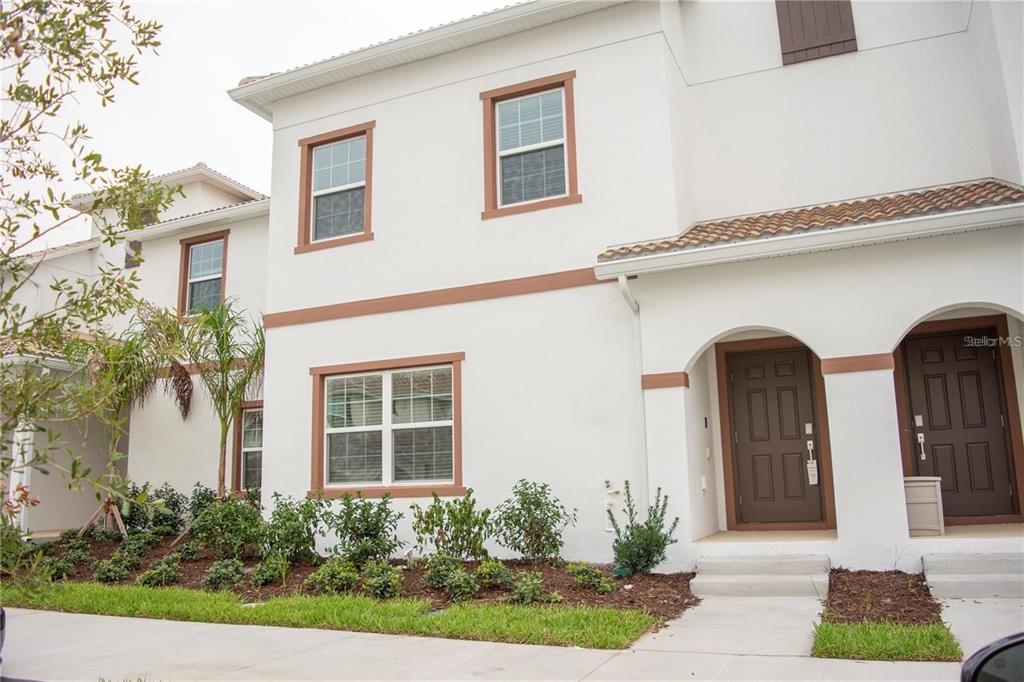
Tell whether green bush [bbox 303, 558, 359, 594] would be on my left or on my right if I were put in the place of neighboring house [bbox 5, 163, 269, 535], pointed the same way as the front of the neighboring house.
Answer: on my left

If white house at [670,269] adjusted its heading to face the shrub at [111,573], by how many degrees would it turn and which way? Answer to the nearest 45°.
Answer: approximately 90° to its right

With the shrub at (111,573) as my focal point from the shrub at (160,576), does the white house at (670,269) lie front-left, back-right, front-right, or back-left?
back-right

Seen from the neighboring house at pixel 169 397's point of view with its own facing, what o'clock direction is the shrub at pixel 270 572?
The shrub is roughly at 10 o'clock from the neighboring house.

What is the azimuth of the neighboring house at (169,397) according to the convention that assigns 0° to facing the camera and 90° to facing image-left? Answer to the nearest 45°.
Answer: approximately 45°

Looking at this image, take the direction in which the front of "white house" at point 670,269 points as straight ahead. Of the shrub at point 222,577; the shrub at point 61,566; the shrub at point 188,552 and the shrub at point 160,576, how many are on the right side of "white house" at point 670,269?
4

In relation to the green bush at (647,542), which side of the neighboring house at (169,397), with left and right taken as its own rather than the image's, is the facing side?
left

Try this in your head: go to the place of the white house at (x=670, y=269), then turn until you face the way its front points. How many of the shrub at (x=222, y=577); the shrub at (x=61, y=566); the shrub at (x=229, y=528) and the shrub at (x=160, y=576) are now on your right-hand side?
4
